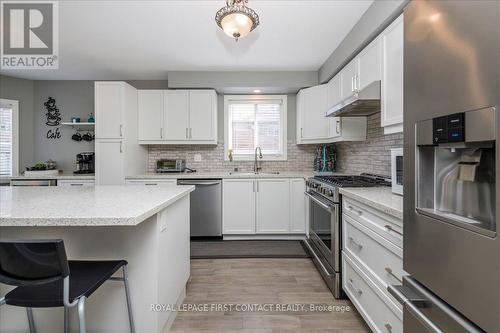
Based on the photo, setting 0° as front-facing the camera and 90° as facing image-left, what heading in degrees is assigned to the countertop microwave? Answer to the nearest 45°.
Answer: approximately 45°

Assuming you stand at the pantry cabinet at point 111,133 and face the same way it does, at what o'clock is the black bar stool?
The black bar stool is roughly at 12 o'clock from the pantry cabinet.

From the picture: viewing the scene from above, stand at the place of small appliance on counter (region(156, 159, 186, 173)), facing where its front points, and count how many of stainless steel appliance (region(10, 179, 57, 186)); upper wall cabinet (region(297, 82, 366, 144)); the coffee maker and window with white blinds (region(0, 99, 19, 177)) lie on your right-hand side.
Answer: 3

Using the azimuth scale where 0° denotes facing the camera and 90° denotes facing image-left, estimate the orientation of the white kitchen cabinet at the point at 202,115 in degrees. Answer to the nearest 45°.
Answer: approximately 0°

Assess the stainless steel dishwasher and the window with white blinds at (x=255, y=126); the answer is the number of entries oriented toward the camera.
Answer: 2

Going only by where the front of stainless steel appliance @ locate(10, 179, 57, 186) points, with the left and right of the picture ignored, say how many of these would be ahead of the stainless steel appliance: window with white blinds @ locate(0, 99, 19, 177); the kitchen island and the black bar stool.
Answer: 2

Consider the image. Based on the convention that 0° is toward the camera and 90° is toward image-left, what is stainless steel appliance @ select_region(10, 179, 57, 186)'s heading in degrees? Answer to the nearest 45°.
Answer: approximately 0°

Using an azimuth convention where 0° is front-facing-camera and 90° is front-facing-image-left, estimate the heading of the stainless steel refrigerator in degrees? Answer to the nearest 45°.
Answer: approximately 45°
